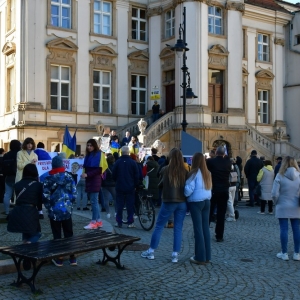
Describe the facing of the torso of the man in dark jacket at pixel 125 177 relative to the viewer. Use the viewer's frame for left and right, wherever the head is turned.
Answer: facing away from the viewer

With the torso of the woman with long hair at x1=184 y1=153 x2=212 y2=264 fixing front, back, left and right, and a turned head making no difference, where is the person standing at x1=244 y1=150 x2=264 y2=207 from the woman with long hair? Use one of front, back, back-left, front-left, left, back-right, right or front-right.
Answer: front-right

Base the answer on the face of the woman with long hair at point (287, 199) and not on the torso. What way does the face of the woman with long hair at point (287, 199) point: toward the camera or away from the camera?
away from the camera

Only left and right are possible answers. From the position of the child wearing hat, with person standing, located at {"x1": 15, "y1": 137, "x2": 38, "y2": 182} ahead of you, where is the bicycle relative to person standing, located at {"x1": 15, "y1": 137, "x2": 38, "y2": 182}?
right

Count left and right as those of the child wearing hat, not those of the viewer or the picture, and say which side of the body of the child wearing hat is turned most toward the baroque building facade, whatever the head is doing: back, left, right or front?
front

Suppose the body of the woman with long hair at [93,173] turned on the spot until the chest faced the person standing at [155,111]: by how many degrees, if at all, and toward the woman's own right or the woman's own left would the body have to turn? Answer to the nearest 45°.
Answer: approximately 135° to the woman's own right

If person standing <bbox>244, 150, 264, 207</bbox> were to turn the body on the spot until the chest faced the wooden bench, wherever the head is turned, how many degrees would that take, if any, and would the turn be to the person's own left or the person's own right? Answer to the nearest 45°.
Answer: approximately 135° to the person's own left

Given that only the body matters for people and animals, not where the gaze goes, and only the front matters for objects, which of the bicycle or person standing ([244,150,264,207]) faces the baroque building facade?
the person standing

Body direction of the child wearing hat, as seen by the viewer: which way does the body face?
away from the camera

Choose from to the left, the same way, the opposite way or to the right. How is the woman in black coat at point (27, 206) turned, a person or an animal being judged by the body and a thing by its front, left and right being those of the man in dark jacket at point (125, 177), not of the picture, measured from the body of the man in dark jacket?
the same way

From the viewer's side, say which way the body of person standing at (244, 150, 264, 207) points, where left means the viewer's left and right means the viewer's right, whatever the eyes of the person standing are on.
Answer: facing away from the viewer and to the left of the viewer

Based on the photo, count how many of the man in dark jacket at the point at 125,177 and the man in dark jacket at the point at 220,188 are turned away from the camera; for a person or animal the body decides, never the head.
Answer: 2

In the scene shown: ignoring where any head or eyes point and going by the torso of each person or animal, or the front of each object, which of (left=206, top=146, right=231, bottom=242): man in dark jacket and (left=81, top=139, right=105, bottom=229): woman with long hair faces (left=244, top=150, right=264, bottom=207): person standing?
the man in dark jacket

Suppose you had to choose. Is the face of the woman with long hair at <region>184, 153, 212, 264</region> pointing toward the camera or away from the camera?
away from the camera

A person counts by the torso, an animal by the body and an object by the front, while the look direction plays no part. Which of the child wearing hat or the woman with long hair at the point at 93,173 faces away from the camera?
the child wearing hat

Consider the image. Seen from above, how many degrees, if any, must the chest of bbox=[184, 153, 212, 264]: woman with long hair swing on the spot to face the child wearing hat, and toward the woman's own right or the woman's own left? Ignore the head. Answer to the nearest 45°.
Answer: approximately 45° to the woman's own left

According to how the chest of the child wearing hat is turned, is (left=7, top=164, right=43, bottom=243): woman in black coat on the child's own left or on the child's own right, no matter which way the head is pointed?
on the child's own left

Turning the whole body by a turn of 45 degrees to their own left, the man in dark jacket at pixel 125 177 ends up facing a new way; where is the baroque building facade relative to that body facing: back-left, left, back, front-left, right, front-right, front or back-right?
front-right
